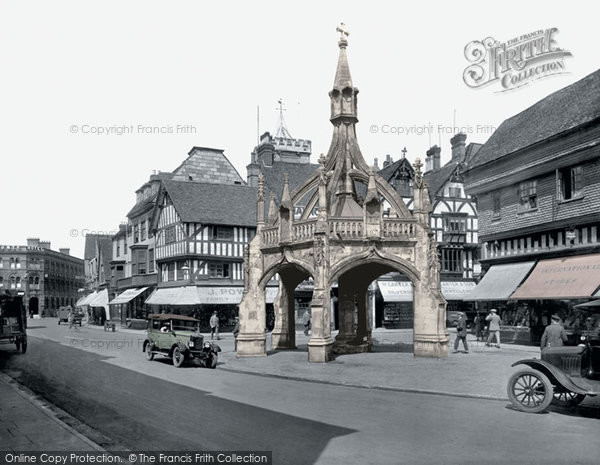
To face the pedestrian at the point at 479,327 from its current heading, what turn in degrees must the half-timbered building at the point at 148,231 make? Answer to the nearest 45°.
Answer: approximately 90° to its left

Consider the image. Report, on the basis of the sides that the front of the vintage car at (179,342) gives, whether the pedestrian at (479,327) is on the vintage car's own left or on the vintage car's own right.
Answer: on the vintage car's own left

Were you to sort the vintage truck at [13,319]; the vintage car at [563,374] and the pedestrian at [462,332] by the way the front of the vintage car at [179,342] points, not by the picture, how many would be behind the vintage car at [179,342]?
1

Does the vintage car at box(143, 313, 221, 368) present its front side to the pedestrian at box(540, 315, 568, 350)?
yes

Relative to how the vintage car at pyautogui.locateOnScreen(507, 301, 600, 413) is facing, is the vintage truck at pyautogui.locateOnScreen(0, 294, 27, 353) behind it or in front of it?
in front

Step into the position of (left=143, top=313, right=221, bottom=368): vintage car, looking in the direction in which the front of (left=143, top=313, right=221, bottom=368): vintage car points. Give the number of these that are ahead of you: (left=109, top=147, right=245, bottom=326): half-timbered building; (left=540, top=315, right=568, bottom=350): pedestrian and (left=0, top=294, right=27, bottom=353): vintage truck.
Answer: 1

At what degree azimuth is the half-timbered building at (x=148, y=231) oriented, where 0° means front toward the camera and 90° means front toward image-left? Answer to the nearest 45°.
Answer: approximately 45°

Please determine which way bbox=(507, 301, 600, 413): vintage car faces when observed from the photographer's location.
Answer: facing away from the viewer and to the left of the viewer

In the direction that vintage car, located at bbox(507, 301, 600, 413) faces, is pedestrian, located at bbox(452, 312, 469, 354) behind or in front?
in front
